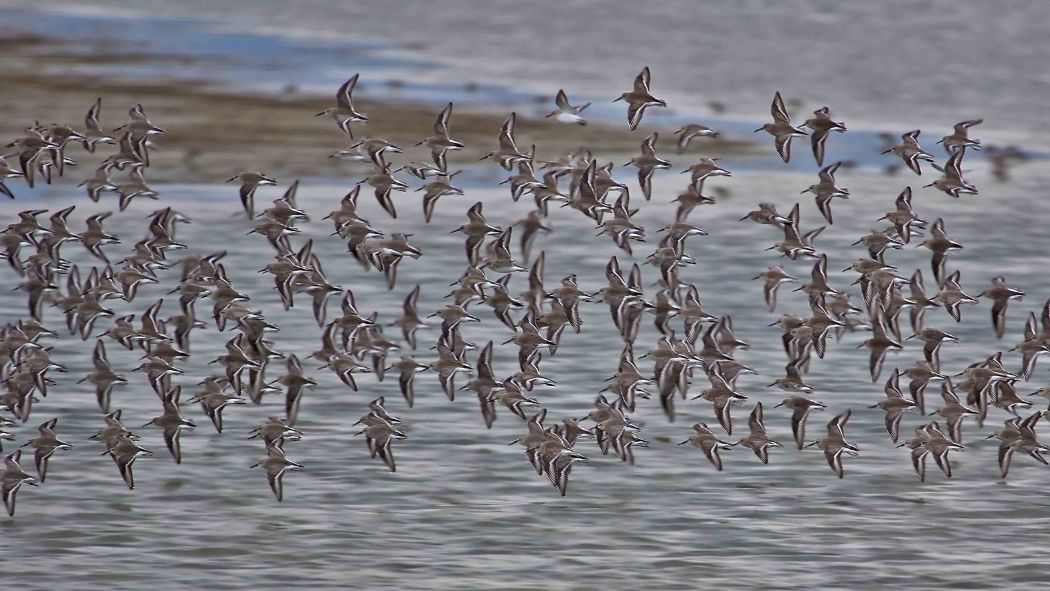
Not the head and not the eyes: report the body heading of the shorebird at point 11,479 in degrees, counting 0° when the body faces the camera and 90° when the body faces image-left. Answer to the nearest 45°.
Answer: approximately 90°

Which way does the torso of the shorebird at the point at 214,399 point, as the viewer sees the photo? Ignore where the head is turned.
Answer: to the viewer's left

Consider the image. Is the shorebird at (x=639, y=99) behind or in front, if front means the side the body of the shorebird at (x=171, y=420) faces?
behind

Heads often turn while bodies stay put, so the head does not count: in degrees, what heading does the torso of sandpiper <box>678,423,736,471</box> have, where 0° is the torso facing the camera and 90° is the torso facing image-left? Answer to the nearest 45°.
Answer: approximately 90°

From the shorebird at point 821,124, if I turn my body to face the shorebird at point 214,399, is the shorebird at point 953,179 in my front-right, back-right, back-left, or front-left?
back-left

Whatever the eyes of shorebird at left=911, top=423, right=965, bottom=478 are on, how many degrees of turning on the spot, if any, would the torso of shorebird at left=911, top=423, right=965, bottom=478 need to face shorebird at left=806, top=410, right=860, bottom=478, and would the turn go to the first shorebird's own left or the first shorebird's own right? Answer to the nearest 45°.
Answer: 0° — it already faces it

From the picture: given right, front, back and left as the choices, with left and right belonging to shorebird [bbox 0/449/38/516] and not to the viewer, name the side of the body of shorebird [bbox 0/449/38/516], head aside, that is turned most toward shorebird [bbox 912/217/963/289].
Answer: back

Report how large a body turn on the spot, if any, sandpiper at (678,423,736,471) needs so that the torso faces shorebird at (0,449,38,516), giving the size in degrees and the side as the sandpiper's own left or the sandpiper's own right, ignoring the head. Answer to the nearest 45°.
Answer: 0° — it already faces it

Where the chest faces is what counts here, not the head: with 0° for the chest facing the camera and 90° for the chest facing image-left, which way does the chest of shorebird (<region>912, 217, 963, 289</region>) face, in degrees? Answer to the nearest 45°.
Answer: approximately 90°

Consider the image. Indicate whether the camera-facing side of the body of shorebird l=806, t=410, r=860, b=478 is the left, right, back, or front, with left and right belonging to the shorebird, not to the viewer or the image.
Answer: left

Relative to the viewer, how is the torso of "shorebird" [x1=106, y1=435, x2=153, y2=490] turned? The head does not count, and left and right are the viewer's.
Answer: facing to the left of the viewer

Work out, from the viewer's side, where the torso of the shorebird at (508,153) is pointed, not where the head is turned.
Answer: to the viewer's left

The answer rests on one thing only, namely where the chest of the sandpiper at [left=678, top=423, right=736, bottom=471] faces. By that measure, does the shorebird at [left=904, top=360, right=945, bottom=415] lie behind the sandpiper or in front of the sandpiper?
behind
